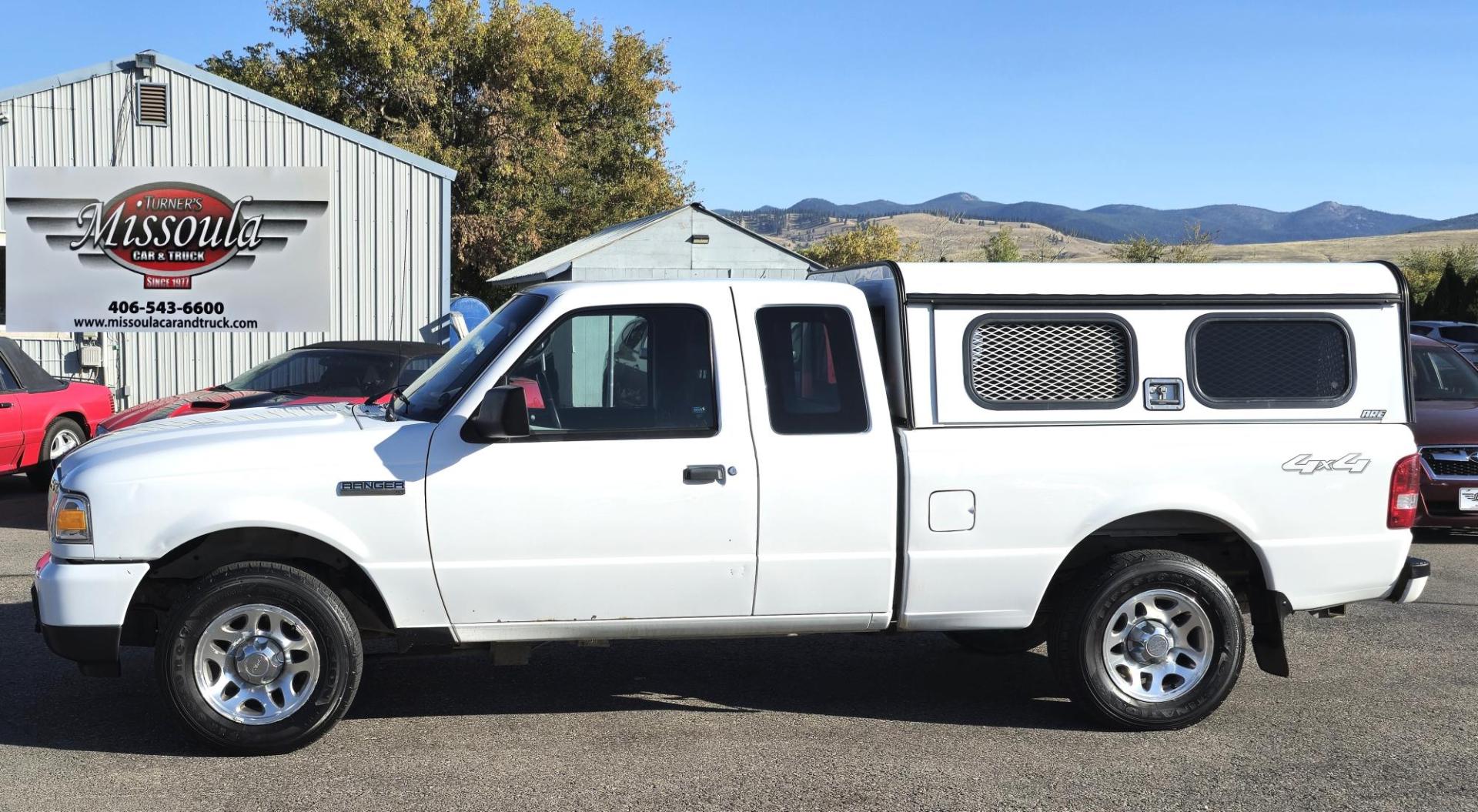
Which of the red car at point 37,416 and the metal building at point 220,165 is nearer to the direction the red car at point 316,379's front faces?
the red car

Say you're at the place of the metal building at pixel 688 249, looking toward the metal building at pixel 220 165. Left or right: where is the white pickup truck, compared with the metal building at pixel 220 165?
left

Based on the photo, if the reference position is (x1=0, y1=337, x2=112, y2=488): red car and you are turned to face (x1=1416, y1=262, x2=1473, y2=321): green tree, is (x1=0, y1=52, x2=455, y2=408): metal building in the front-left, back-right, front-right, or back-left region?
front-left

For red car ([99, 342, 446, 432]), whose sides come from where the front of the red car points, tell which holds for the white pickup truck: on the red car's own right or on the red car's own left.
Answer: on the red car's own left

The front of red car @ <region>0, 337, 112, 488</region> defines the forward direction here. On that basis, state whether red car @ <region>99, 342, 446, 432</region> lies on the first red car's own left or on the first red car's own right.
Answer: on the first red car's own left

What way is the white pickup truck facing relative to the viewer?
to the viewer's left

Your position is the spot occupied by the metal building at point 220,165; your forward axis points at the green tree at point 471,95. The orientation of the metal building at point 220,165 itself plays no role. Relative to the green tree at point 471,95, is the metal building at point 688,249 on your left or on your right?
right

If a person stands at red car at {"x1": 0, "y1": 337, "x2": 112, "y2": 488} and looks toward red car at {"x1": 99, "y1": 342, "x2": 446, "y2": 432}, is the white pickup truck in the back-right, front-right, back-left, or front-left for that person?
front-right

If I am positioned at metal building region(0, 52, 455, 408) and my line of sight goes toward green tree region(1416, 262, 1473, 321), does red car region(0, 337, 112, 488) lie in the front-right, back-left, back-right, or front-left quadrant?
back-right

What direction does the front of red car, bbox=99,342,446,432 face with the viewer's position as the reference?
facing the viewer and to the left of the viewer

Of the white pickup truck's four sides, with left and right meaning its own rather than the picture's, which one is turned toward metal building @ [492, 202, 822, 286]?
right
